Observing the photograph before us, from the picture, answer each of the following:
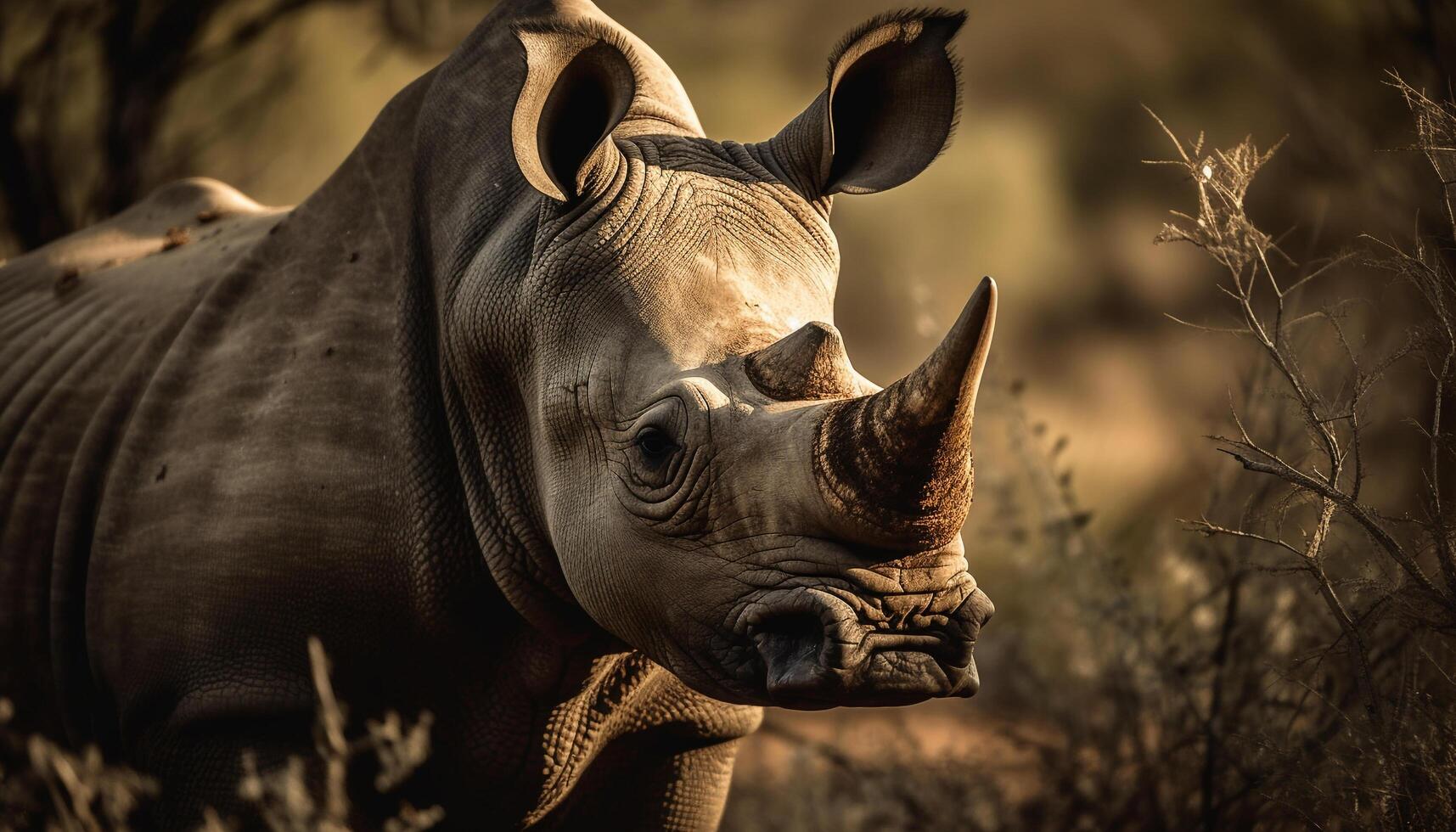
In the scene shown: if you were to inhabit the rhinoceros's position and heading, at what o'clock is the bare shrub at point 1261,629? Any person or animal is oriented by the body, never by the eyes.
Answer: The bare shrub is roughly at 10 o'clock from the rhinoceros.

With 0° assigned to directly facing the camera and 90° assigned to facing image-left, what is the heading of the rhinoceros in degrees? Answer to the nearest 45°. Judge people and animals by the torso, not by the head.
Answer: approximately 315°

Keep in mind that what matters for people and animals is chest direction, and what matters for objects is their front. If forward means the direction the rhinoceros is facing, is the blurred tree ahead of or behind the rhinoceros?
behind

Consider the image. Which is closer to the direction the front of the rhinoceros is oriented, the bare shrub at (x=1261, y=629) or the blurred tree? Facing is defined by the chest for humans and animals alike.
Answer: the bare shrub
